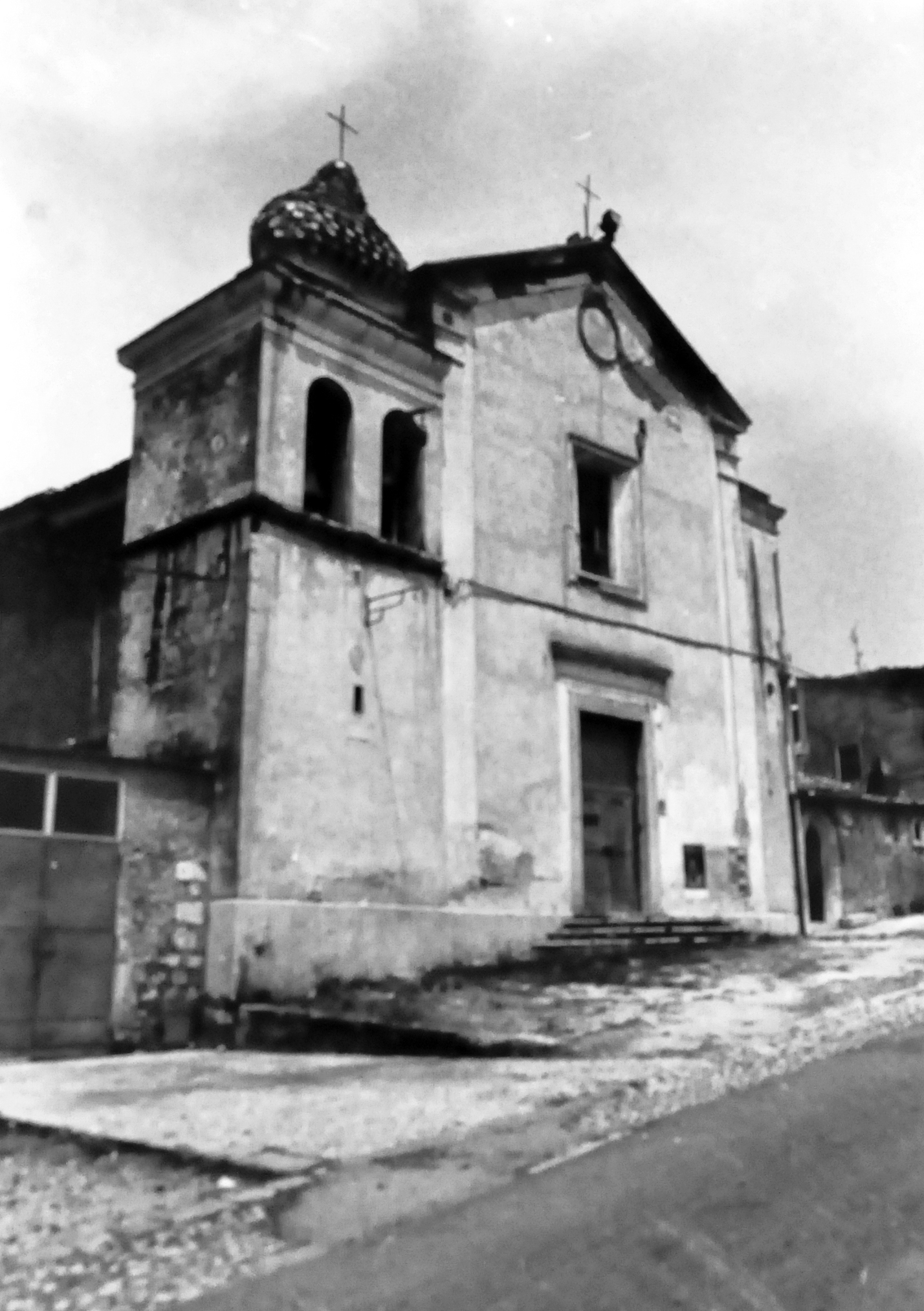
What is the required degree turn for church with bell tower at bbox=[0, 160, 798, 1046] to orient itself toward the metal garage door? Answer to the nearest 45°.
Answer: approximately 90° to its right

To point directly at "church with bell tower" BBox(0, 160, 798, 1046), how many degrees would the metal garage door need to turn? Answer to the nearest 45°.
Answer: approximately 135° to its left

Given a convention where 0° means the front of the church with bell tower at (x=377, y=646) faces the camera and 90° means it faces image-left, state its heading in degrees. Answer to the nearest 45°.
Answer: approximately 315°

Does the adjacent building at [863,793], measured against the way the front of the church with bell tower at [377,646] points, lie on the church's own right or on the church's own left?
on the church's own left

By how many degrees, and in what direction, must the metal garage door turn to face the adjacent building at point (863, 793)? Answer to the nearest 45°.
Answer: approximately 135° to its left
